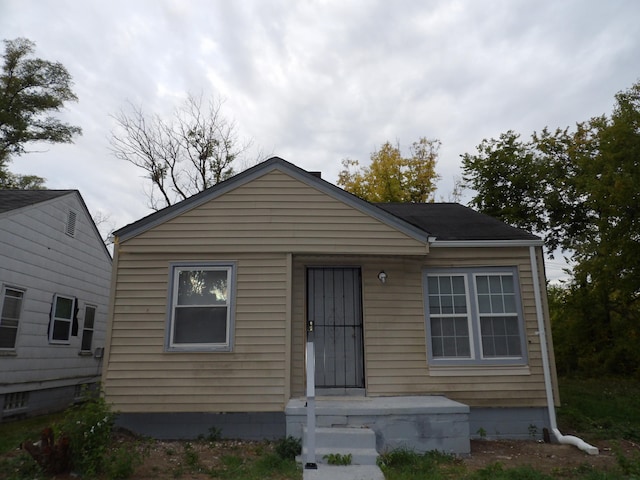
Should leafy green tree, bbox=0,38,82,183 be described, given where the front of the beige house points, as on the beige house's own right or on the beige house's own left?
on the beige house's own right

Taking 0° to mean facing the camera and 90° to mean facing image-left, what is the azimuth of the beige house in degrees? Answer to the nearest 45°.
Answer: approximately 0°

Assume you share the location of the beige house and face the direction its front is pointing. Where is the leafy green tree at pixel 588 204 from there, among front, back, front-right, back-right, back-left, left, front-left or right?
back-left

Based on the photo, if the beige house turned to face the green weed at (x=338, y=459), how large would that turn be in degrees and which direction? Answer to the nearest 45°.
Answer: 0° — it already faces it

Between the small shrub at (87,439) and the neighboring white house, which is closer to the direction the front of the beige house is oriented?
the small shrub
